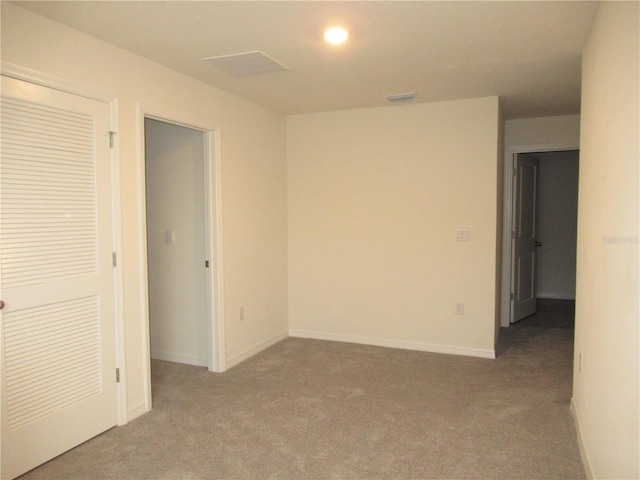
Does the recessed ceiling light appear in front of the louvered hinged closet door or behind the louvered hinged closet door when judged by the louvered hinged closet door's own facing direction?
in front
